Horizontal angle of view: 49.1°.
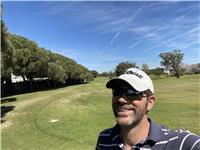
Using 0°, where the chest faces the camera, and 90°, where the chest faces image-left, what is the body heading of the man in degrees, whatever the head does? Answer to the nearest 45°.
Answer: approximately 45°
